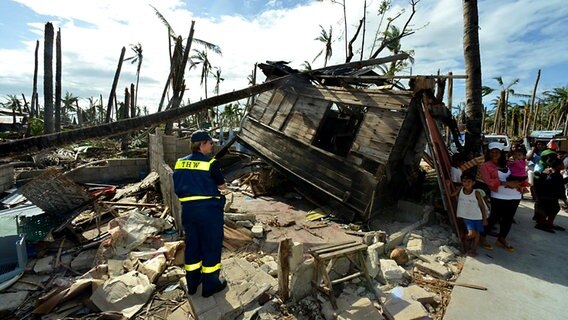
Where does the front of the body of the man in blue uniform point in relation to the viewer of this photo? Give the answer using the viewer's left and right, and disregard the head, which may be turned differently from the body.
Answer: facing away from the viewer and to the right of the viewer

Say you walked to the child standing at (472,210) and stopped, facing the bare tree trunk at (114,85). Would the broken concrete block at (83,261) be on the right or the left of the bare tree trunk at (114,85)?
left

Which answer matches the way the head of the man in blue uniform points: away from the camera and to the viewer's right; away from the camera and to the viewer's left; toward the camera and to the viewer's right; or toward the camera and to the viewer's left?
away from the camera and to the viewer's right

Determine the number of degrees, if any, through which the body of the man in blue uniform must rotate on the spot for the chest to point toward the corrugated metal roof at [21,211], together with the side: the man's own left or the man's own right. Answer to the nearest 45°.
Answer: approximately 90° to the man's own left
